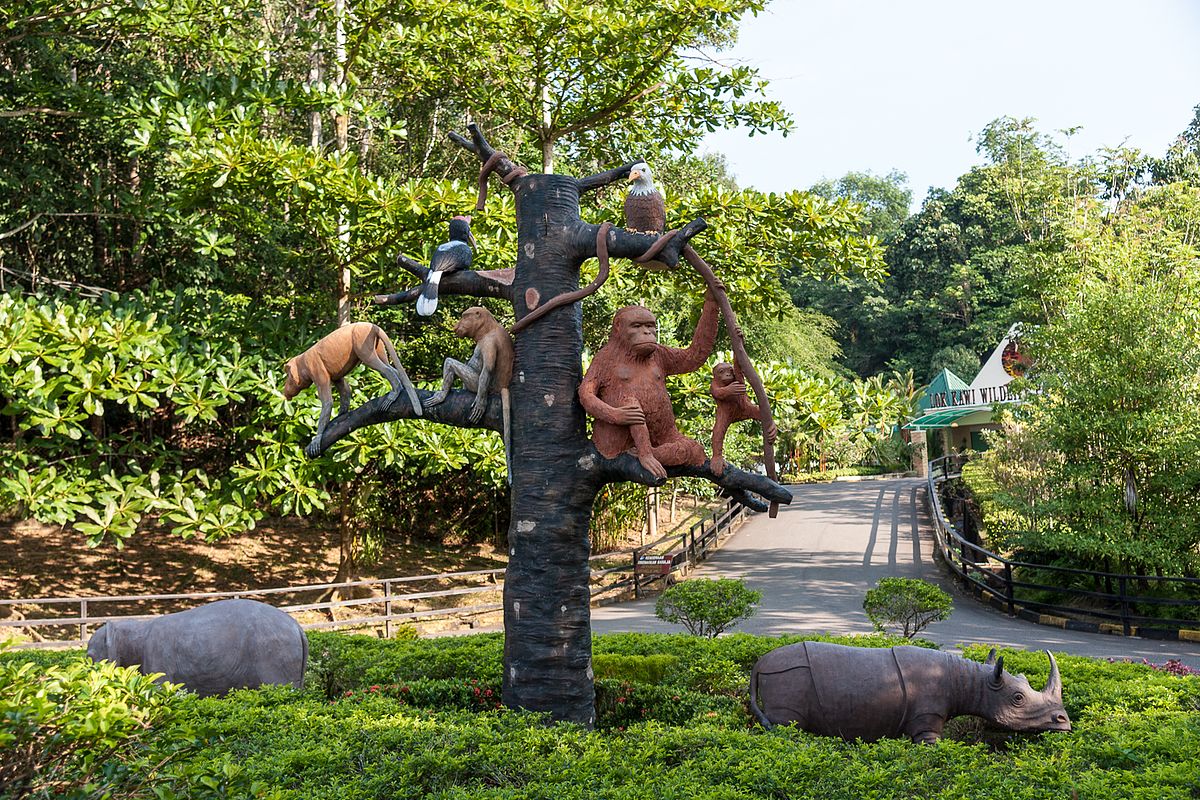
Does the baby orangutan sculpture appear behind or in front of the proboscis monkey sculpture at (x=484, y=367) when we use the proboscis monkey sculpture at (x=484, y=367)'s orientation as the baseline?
behind

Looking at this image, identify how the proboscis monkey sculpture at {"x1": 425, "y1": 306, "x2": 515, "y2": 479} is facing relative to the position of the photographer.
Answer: facing to the left of the viewer

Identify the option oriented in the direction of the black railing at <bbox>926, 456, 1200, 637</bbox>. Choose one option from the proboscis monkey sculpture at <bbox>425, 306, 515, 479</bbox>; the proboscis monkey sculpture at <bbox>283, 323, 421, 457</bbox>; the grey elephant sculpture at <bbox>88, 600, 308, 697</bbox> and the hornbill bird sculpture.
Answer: the hornbill bird sculpture

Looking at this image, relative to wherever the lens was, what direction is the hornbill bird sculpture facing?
facing away from the viewer and to the right of the viewer

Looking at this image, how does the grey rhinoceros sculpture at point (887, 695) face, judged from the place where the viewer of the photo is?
facing to the right of the viewer

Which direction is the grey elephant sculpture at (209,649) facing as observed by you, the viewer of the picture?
facing to the left of the viewer

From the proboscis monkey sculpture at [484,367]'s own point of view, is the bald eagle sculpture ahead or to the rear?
to the rear

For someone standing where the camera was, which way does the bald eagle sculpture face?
facing the viewer and to the left of the viewer

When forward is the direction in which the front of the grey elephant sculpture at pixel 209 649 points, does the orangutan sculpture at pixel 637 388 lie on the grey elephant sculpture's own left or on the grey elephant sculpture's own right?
on the grey elephant sculpture's own left

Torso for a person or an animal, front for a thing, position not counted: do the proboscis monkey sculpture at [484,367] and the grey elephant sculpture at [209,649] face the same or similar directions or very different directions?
same or similar directions

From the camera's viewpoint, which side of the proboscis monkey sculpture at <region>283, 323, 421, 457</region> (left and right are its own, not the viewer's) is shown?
left

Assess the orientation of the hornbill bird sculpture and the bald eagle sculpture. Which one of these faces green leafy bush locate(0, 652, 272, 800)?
the bald eagle sculpture

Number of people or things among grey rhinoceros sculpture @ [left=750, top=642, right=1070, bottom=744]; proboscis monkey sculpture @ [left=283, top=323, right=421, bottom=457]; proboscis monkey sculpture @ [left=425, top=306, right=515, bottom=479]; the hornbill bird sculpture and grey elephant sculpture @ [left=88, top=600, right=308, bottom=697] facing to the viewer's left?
3

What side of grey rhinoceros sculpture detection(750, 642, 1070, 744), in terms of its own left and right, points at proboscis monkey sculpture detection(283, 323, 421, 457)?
back
